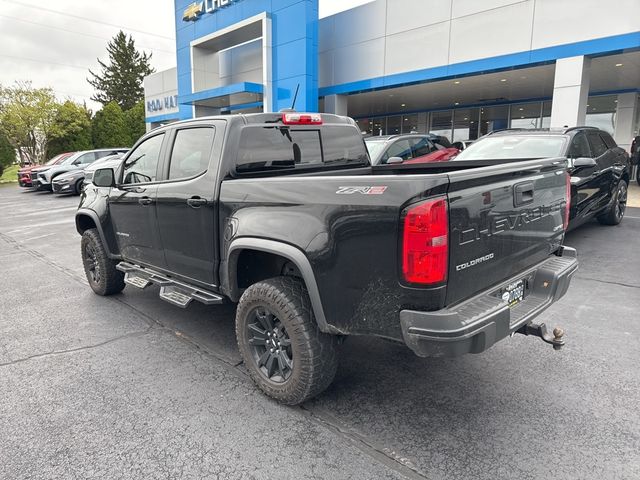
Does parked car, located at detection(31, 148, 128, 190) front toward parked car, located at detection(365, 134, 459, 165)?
no

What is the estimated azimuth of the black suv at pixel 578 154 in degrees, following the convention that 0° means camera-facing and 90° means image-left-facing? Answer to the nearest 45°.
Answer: approximately 45°

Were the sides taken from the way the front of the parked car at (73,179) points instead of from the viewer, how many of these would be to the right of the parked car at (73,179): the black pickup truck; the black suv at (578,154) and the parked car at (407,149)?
0

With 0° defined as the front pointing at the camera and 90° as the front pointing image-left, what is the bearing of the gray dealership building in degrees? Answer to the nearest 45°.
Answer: approximately 45°

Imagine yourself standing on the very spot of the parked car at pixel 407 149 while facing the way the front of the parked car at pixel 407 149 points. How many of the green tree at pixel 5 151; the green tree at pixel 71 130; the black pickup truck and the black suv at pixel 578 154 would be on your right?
2

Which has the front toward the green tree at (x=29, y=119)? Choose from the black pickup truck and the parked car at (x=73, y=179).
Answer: the black pickup truck

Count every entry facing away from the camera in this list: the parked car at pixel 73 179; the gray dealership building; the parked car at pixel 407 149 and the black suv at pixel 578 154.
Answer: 0

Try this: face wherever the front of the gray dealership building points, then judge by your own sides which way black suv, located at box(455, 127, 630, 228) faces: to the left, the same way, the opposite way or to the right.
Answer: the same way

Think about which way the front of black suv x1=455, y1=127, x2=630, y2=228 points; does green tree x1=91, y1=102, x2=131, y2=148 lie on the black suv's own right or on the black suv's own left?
on the black suv's own right

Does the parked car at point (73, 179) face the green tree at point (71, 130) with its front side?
no

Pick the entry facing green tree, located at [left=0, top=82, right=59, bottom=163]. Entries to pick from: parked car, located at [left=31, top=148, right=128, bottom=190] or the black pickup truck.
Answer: the black pickup truck

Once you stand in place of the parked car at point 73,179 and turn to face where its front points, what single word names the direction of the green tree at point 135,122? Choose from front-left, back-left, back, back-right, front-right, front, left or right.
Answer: back-right

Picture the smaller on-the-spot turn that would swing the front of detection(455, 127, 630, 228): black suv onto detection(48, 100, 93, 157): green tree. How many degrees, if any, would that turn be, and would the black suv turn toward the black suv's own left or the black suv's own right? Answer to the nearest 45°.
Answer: approximately 90° to the black suv's own right

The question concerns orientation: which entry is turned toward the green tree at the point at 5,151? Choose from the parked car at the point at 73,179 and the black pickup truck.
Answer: the black pickup truck

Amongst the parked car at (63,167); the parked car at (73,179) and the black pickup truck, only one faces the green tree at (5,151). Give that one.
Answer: the black pickup truck
